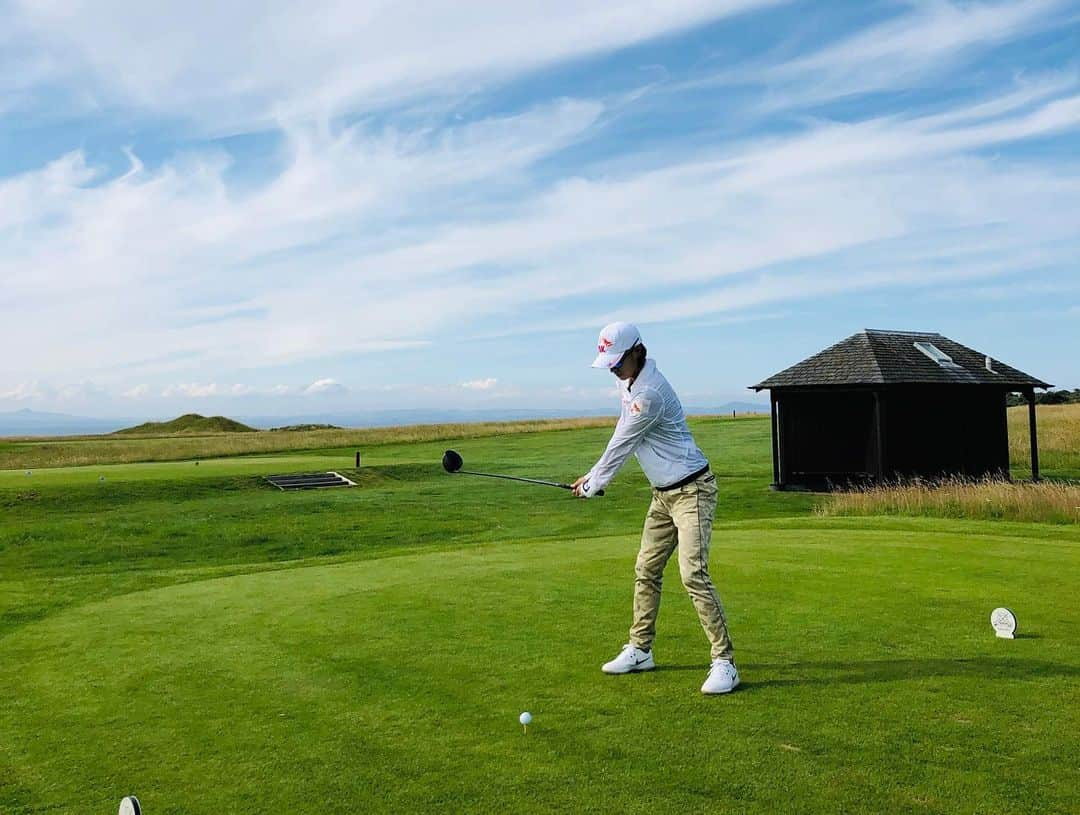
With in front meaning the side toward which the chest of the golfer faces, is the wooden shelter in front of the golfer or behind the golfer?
behind

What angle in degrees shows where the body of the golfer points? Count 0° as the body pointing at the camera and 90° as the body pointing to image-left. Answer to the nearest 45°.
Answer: approximately 45°
